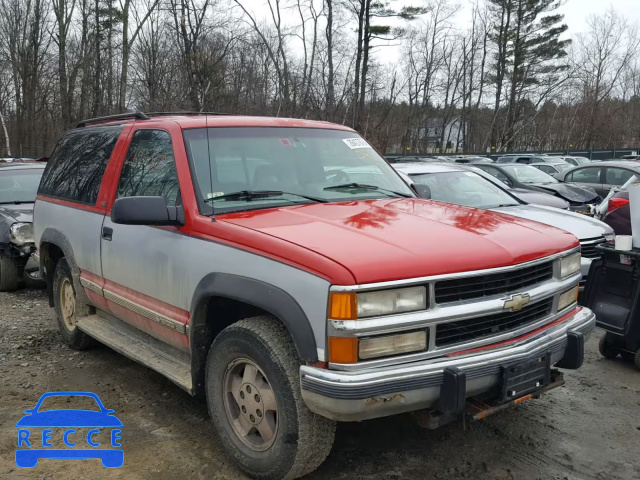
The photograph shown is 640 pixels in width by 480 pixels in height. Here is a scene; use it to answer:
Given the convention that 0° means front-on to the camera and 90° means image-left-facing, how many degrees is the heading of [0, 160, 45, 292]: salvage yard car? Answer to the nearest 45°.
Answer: approximately 315°

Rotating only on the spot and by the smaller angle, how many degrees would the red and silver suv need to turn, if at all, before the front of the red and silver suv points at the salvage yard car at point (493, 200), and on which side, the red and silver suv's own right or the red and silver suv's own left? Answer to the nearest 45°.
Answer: approximately 90° to the red and silver suv's own left

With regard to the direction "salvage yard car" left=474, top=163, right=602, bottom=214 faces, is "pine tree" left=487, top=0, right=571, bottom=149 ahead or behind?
behind

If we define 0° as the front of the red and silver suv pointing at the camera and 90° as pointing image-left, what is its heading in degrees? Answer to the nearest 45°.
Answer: approximately 315°

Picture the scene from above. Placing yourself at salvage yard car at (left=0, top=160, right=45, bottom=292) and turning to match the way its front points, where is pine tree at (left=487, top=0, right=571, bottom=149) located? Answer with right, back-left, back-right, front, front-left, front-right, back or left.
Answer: left

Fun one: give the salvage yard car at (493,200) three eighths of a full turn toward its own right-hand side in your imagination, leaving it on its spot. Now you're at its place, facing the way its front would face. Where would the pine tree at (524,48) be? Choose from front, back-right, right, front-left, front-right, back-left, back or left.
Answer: right

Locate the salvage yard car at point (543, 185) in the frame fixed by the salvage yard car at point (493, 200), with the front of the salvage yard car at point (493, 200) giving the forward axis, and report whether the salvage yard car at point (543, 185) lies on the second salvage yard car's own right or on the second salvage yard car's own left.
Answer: on the second salvage yard car's own left
